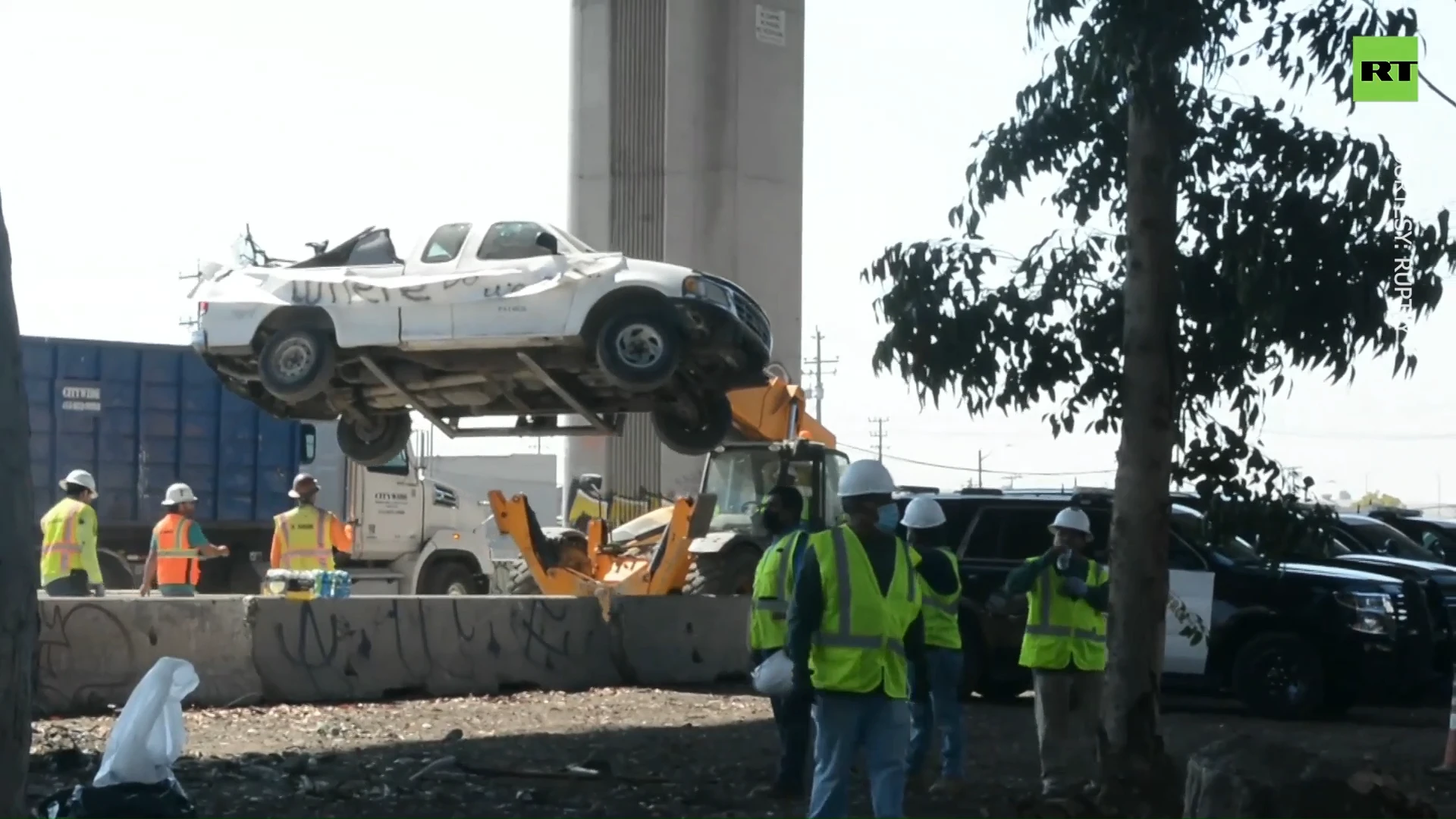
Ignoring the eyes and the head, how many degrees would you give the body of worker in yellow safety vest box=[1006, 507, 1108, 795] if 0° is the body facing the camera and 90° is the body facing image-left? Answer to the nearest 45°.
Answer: approximately 0°

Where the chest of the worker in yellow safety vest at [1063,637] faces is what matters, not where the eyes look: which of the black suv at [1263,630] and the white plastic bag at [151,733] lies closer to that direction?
the white plastic bag

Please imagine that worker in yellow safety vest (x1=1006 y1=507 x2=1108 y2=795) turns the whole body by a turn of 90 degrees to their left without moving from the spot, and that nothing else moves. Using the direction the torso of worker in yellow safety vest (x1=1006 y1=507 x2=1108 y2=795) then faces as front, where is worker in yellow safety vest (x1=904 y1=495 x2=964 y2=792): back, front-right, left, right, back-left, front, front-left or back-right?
back

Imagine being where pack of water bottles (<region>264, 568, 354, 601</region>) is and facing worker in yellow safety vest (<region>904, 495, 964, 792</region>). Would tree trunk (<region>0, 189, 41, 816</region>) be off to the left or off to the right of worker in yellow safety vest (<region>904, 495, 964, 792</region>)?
right

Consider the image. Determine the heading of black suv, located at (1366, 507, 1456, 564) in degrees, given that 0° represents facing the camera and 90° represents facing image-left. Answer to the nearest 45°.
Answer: approximately 315°

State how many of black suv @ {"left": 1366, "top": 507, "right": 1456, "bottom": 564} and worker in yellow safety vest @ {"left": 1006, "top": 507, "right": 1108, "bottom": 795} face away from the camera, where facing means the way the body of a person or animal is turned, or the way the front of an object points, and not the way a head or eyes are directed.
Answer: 0

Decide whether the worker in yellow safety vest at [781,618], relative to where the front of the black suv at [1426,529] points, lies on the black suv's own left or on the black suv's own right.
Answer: on the black suv's own right

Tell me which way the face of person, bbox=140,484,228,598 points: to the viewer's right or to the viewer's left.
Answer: to the viewer's right

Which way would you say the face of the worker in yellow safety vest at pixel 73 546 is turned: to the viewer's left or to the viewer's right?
to the viewer's right

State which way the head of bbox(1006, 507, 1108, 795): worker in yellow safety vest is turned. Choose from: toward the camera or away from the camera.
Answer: toward the camera
